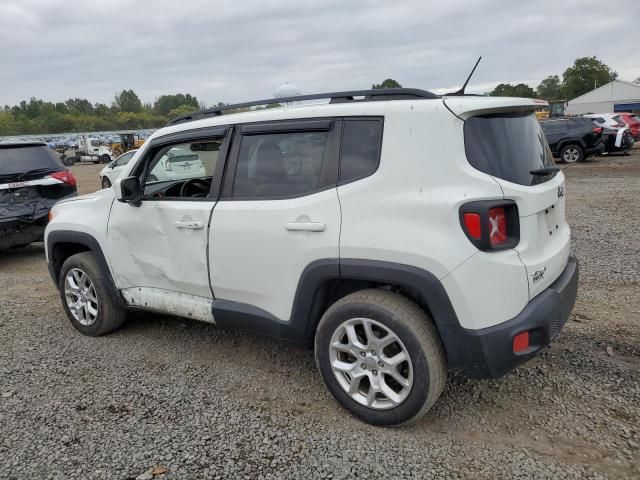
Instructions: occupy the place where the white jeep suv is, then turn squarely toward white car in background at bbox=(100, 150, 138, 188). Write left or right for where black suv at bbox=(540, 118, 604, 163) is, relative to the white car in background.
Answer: right

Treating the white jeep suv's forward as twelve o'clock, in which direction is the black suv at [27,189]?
The black suv is roughly at 12 o'clock from the white jeep suv.

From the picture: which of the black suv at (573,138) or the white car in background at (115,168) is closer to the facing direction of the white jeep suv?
the white car in background

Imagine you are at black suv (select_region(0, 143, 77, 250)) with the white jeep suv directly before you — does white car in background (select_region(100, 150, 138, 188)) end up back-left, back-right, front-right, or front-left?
back-left

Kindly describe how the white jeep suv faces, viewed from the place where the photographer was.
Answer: facing away from the viewer and to the left of the viewer

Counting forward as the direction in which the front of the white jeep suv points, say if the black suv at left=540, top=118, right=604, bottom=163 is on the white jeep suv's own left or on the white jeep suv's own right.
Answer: on the white jeep suv's own right
